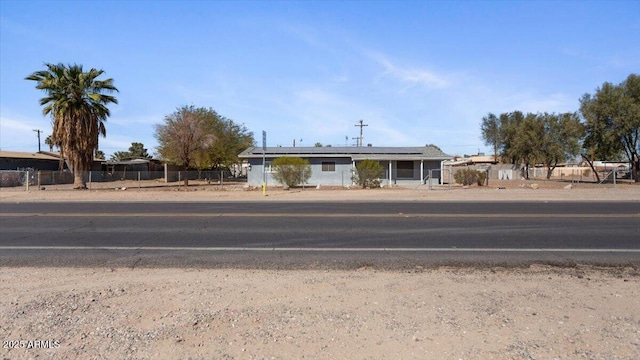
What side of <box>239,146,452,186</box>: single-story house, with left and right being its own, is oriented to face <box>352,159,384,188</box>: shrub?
front

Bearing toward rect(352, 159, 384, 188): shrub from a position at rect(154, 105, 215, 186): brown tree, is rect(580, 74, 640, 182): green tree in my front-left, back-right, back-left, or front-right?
front-left

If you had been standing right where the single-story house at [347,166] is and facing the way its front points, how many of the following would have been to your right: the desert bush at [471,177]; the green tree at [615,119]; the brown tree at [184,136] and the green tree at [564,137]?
1

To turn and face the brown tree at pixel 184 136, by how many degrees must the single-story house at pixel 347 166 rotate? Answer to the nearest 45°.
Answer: approximately 90° to its right

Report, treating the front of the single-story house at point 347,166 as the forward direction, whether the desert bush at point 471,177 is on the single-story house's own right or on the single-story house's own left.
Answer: on the single-story house's own left

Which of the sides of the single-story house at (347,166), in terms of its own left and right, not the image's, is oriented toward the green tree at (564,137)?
left

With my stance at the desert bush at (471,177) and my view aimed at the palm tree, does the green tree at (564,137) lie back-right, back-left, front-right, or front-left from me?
back-right

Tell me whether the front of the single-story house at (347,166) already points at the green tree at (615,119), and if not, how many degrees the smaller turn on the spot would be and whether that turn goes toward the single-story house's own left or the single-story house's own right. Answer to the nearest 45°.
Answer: approximately 90° to the single-story house's own left

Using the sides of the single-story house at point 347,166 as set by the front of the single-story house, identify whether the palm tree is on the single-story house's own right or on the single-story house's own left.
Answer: on the single-story house's own right

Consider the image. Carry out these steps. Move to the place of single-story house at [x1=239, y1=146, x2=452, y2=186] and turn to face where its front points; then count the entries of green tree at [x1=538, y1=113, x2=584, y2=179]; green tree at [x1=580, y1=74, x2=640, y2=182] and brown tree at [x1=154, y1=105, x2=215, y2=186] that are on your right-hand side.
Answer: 1

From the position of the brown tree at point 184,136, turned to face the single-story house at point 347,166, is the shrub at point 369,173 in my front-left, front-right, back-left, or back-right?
front-right

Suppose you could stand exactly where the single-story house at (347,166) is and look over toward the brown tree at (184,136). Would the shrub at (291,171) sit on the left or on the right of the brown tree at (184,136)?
left

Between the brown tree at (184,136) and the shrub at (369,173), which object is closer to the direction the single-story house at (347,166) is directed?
the shrub

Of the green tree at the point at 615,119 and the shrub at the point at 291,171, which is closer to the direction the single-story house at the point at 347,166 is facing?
the shrub

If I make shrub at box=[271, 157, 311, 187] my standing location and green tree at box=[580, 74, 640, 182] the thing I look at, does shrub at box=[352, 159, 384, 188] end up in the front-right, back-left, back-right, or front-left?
front-right

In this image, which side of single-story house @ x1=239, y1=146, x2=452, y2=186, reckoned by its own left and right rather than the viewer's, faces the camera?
front
